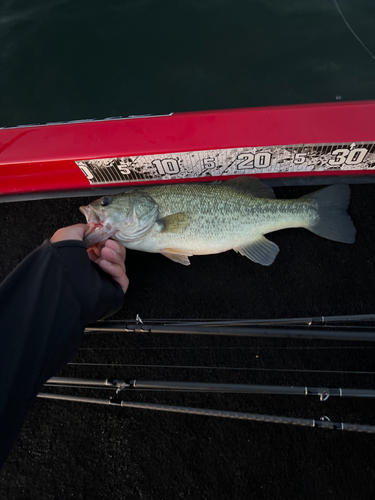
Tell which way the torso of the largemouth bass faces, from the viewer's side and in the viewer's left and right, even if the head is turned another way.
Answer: facing to the left of the viewer
